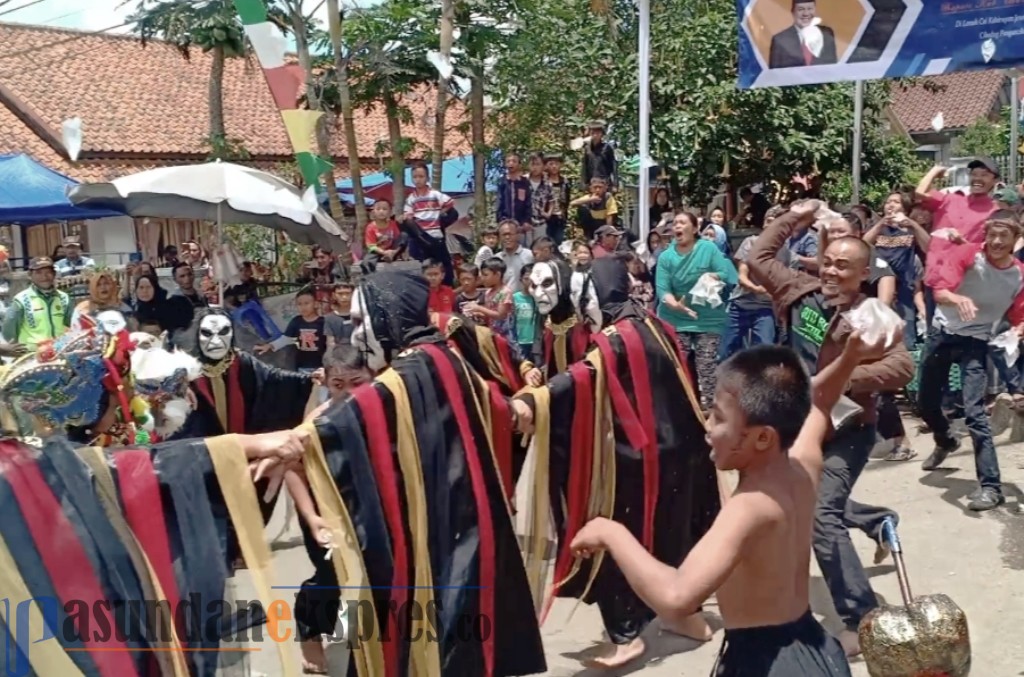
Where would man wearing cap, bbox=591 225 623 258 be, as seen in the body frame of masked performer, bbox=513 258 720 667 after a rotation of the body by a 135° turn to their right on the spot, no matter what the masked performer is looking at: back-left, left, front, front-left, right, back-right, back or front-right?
front-left

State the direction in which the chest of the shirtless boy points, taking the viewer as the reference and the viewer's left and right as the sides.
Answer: facing away from the viewer and to the left of the viewer

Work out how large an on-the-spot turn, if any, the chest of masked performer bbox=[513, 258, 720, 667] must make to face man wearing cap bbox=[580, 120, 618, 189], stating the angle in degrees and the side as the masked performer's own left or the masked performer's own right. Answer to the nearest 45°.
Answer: approximately 90° to the masked performer's own right

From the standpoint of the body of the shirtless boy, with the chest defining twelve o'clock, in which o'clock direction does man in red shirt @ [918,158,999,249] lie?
The man in red shirt is roughly at 2 o'clock from the shirtless boy.

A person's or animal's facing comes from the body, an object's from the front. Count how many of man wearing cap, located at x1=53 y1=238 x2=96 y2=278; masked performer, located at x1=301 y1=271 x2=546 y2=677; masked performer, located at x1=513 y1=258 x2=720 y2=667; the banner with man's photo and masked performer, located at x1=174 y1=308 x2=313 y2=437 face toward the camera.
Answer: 3

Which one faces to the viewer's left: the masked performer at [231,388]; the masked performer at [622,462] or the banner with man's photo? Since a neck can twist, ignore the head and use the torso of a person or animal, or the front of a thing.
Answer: the masked performer at [622,462]

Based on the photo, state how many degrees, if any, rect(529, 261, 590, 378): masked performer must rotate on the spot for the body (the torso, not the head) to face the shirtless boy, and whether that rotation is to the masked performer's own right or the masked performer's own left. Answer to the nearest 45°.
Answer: approximately 45° to the masked performer's own left
